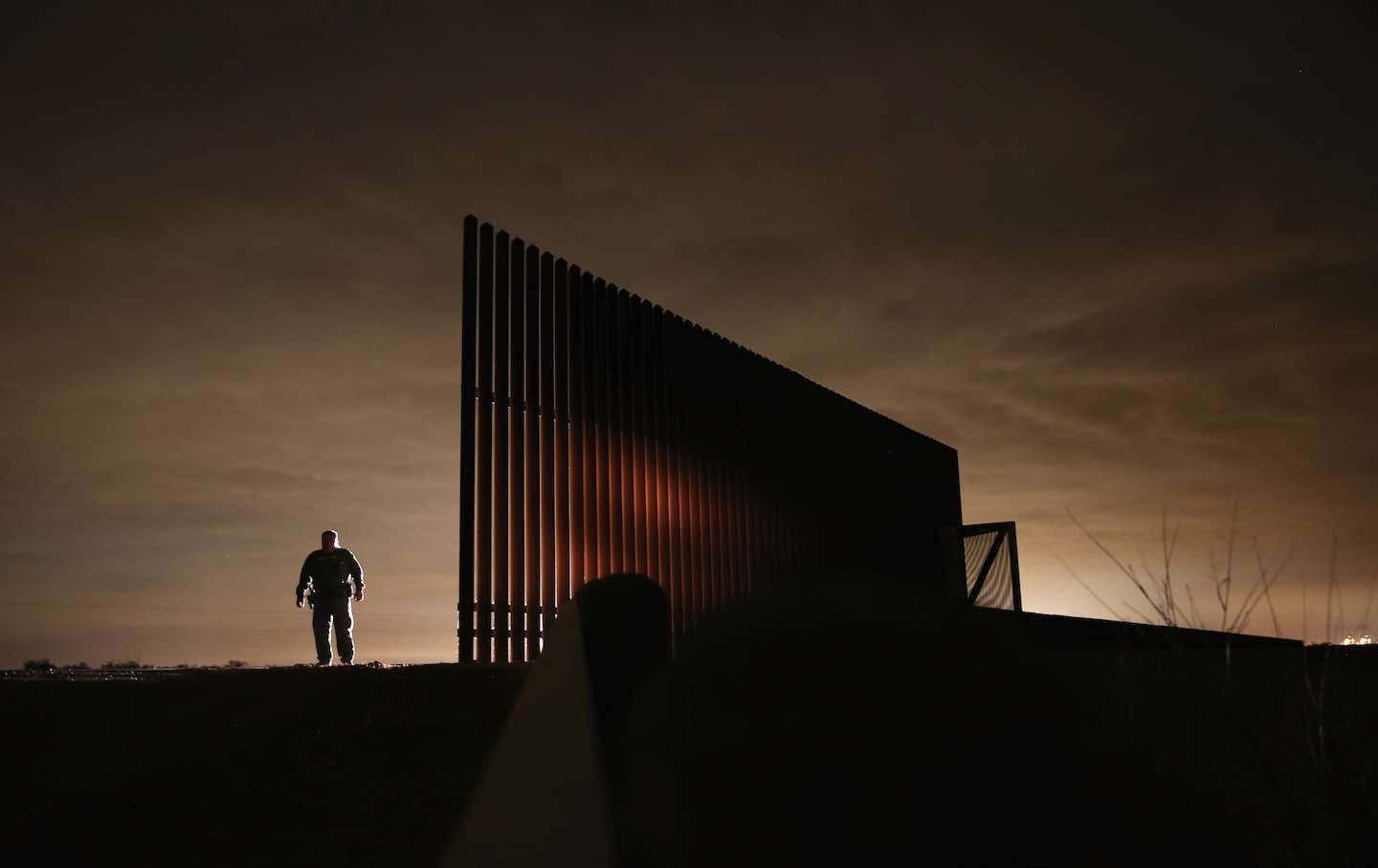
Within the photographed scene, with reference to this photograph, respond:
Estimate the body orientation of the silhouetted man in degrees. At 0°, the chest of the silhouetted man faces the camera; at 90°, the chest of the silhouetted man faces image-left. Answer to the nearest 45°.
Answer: approximately 0°
